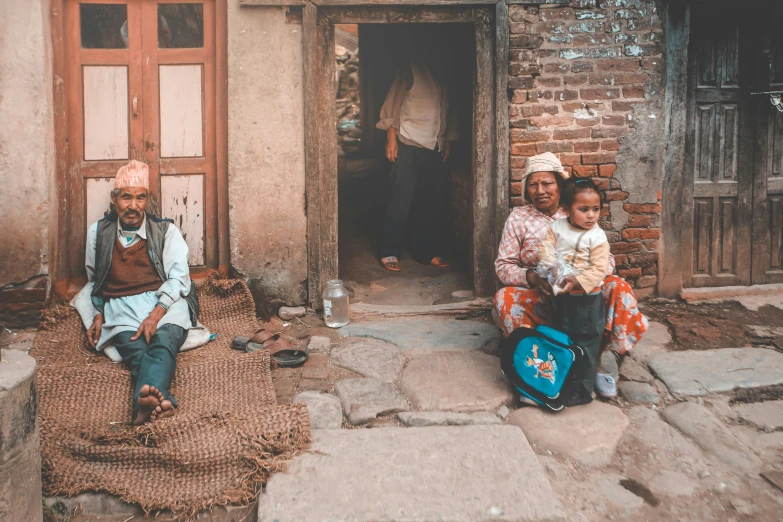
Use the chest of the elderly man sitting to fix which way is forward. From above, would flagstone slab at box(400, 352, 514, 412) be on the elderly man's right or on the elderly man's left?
on the elderly man's left

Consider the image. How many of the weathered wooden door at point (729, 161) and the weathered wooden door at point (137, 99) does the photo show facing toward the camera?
2

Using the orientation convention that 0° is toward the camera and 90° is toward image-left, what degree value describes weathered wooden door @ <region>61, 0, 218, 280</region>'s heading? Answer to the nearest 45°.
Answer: approximately 0°

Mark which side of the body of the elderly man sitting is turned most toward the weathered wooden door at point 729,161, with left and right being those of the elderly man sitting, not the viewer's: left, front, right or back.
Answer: left

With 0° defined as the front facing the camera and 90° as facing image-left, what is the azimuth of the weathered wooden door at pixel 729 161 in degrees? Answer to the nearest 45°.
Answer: approximately 0°

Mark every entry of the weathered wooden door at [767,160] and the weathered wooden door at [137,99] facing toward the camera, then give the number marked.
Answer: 2

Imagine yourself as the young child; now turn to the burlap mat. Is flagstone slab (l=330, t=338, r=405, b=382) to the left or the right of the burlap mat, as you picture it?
right

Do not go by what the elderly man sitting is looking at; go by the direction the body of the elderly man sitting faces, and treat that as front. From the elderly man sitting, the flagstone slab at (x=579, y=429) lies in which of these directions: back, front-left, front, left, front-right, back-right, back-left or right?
front-left
